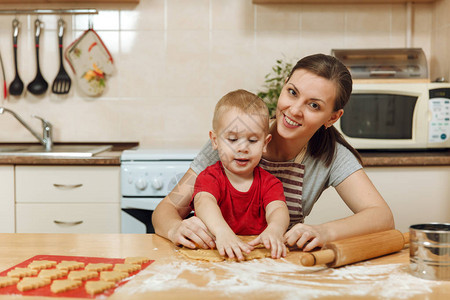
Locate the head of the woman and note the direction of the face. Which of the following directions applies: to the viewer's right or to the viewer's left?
to the viewer's left

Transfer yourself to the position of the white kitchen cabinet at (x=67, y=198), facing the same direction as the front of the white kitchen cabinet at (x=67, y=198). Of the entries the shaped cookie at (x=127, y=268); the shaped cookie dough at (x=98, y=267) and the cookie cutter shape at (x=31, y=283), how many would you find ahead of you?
3

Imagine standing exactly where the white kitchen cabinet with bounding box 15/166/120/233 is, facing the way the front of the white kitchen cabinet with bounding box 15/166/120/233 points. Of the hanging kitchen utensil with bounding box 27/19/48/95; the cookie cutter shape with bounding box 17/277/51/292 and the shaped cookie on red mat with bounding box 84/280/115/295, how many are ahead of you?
2

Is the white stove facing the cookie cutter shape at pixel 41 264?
yes

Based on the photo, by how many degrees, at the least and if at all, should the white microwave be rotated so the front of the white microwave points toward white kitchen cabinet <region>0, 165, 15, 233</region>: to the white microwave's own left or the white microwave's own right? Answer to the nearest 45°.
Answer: approximately 90° to the white microwave's own right

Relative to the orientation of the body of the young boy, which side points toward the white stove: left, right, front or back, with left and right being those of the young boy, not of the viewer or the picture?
back

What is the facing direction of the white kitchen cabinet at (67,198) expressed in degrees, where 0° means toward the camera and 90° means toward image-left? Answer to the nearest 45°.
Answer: approximately 0°

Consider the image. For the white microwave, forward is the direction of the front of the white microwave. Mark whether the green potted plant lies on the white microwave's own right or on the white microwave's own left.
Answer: on the white microwave's own right
